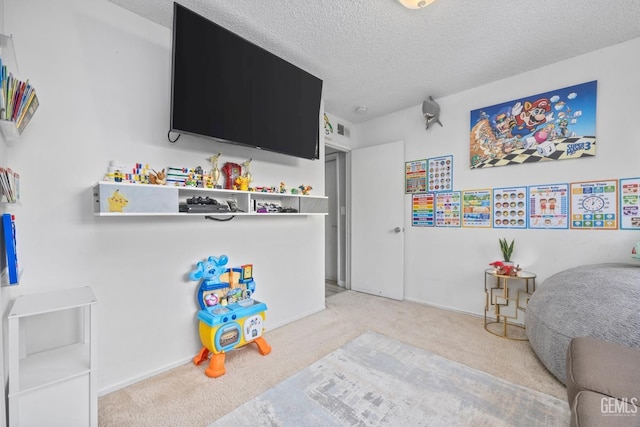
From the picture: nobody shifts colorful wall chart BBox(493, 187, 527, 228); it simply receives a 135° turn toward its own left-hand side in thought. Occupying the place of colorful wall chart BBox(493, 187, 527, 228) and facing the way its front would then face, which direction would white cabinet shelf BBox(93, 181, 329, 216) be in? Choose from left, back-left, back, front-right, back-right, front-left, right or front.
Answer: back

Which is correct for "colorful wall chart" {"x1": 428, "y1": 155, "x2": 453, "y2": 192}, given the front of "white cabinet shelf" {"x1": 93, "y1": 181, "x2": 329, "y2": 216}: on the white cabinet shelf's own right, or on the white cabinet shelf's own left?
on the white cabinet shelf's own left

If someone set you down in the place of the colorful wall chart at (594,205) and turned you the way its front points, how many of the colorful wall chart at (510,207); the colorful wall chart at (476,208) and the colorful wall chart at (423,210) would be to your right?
3

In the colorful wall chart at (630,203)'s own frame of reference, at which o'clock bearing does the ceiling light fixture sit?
The ceiling light fixture is roughly at 1 o'clock from the colorful wall chart.

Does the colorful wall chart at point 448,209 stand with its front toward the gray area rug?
yes

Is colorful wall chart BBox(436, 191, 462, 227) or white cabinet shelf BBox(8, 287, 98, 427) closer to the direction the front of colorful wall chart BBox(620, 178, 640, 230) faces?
the white cabinet shelf

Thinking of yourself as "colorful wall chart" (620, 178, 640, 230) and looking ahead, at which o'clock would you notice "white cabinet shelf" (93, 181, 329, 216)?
The white cabinet shelf is roughly at 1 o'clock from the colorful wall chart.
